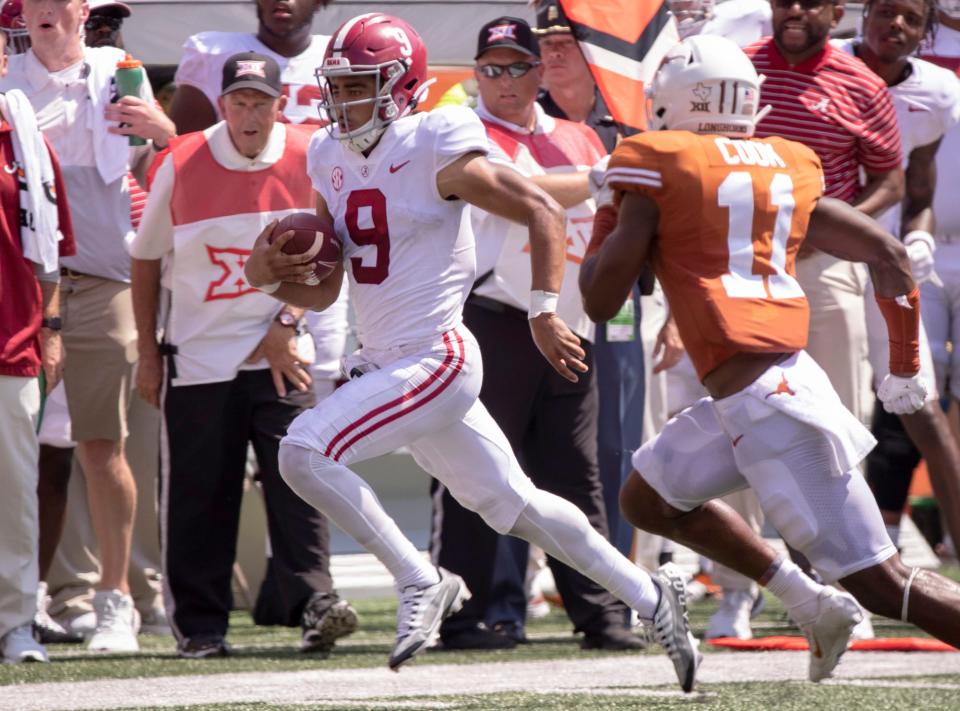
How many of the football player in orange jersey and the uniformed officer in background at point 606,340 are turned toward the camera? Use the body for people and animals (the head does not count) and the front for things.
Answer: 1

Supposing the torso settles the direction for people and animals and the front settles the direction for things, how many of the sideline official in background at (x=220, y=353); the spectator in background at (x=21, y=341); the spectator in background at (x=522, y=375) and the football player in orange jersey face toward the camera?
3

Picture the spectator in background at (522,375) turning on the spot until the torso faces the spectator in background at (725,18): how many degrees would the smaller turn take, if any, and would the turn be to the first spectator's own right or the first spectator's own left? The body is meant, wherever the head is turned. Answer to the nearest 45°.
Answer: approximately 135° to the first spectator's own left

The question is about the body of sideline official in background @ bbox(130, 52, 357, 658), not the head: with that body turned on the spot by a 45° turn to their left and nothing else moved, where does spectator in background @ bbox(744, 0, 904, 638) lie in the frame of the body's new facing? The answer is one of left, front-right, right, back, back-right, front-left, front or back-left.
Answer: front-left

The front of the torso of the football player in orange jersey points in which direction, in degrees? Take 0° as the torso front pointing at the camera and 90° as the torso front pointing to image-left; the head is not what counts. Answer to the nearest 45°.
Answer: approximately 135°

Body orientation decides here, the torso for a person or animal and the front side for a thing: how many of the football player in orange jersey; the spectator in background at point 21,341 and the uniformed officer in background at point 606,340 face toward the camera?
2

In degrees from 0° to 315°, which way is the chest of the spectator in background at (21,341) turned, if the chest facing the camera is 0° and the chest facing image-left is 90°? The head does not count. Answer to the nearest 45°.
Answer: approximately 0°
